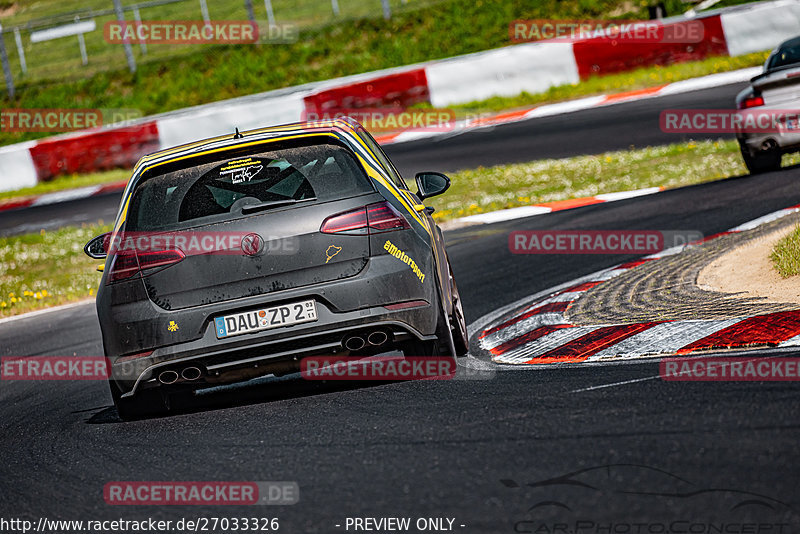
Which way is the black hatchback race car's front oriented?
away from the camera

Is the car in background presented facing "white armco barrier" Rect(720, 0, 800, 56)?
yes

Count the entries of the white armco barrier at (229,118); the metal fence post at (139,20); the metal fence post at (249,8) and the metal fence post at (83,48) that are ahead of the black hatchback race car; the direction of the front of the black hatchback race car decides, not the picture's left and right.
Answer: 4

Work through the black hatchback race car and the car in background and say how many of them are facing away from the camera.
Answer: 2

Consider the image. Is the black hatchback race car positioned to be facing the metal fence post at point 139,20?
yes

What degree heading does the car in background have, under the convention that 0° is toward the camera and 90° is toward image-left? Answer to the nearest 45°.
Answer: approximately 180°

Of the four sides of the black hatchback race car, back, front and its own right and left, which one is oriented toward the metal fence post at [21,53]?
front

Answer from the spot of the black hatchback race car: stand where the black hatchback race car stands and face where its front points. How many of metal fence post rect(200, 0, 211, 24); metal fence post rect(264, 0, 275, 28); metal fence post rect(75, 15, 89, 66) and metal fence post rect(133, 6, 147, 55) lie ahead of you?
4

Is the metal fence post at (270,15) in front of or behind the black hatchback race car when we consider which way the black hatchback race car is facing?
in front

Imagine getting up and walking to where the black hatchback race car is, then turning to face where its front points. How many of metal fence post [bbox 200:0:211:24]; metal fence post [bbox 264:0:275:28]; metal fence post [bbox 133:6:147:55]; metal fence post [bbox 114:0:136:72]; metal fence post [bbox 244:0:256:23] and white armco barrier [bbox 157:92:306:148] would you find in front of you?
6
